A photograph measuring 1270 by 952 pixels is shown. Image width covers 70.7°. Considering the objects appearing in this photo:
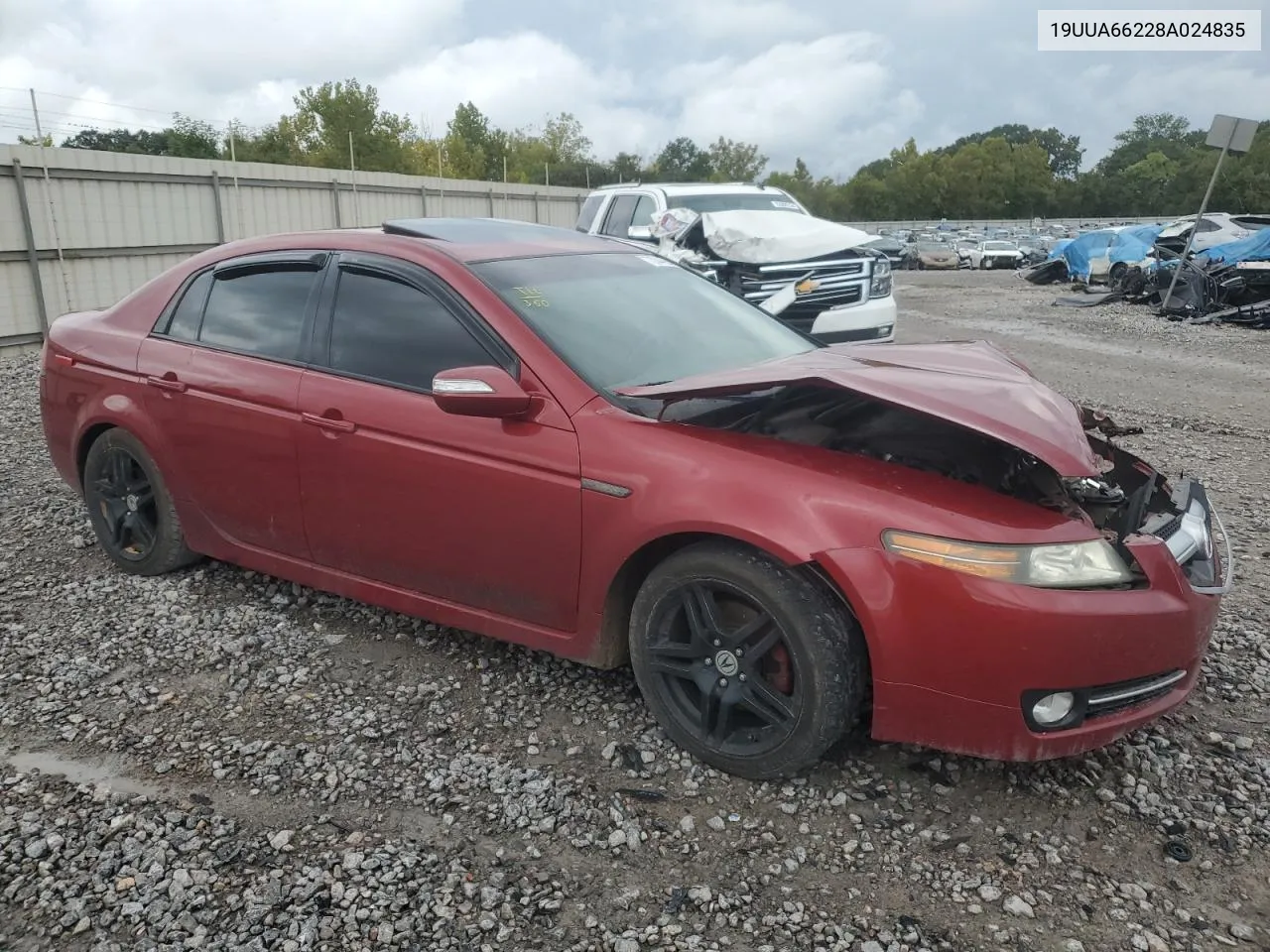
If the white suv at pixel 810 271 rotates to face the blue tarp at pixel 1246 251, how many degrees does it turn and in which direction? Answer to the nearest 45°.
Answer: approximately 90° to its left

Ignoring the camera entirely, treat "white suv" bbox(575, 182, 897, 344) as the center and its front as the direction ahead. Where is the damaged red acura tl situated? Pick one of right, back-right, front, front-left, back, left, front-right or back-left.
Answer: front-right

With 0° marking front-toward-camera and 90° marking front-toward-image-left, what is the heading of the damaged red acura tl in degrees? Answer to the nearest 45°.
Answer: approximately 315°

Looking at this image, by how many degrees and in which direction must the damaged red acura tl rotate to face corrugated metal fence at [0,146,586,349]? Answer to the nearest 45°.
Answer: approximately 180°

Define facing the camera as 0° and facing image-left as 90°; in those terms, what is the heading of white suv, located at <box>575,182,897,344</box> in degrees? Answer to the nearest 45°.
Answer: approximately 315°

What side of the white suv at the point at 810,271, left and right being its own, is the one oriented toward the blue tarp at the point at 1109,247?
left

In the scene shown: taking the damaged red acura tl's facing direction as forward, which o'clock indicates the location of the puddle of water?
The puddle of water is roughly at 4 o'clock from the damaged red acura tl.

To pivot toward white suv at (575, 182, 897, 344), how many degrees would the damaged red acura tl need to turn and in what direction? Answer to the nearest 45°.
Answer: approximately 135° to its left

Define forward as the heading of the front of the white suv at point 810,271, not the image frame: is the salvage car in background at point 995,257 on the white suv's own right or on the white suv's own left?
on the white suv's own left

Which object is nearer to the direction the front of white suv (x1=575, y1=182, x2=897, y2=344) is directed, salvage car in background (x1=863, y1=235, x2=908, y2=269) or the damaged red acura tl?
the damaged red acura tl

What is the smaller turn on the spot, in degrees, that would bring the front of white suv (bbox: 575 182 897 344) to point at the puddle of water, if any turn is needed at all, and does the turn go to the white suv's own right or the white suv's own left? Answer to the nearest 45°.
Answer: approximately 45° to the white suv's own right

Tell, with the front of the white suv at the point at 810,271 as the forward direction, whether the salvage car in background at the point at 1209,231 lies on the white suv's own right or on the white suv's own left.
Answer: on the white suv's own left
